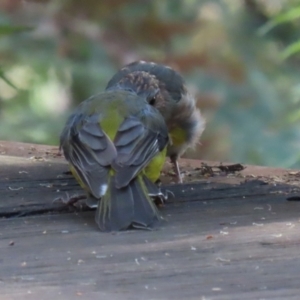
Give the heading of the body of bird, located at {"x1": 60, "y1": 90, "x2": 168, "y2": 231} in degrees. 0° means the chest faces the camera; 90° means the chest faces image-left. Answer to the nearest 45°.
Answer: approximately 180°

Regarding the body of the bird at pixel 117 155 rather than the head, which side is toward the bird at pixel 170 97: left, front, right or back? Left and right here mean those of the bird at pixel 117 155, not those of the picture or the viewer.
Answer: front
